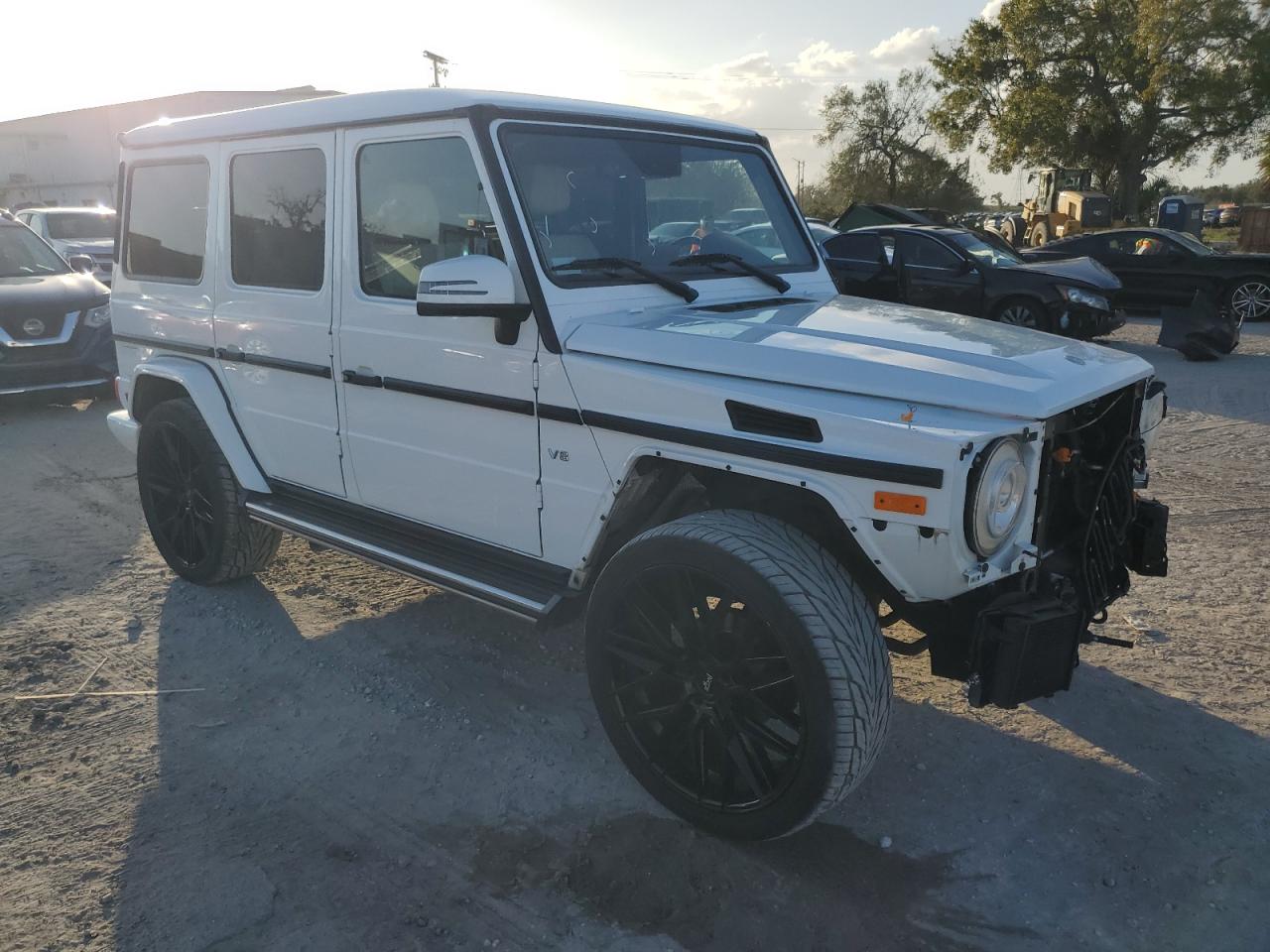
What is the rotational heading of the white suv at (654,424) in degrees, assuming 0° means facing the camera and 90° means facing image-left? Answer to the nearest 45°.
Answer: approximately 315°

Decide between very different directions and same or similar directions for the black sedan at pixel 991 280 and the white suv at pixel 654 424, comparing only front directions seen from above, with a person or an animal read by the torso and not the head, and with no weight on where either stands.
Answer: same or similar directions

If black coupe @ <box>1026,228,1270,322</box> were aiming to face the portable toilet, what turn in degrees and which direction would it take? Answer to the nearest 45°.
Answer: approximately 90° to its left

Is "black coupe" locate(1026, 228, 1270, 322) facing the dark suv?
no

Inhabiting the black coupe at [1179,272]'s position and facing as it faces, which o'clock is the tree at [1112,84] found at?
The tree is roughly at 9 o'clock from the black coupe.

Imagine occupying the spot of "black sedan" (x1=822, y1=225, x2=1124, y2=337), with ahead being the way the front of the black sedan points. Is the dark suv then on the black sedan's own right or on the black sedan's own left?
on the black sedan's own right

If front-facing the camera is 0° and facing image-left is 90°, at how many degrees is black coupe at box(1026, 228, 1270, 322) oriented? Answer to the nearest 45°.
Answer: approximately 270°

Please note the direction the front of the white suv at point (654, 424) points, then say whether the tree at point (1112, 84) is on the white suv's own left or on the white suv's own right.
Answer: on the white suv's own left

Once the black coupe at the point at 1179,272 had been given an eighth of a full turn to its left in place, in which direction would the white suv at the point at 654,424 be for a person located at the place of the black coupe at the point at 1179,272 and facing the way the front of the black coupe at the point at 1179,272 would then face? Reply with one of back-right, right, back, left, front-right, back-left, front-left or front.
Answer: back-right

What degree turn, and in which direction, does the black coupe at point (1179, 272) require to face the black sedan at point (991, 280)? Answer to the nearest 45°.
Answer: approximately 135° to its right

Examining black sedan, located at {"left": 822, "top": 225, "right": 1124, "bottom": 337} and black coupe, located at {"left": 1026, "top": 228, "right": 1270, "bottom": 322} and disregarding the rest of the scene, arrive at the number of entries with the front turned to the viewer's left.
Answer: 0

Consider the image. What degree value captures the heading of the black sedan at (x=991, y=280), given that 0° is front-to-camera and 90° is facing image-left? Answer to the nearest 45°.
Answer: approximately 315°

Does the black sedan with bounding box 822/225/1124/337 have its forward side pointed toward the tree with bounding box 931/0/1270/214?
no

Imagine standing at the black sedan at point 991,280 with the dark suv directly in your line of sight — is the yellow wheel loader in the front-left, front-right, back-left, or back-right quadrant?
back-right

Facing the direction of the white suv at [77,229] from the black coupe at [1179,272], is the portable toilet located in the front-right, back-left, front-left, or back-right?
back-right
